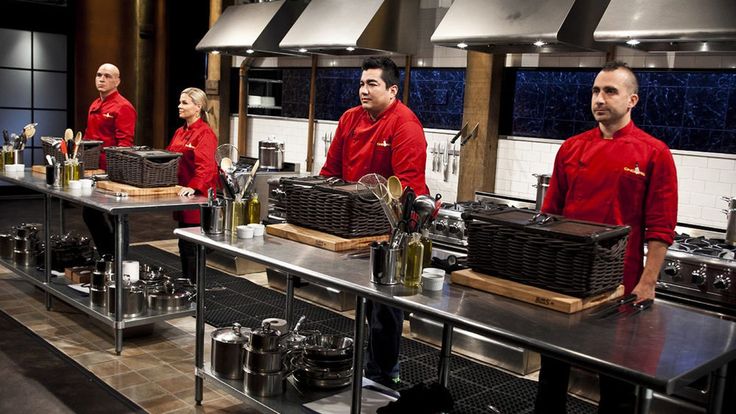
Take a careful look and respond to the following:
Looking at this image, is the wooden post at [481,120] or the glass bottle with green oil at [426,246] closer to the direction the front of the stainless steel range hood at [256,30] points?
the glass bottle with green oil

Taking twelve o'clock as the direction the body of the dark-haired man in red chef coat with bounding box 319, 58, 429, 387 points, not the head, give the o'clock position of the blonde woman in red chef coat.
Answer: The blonde woman in red chef coat is roughly at 3 o'clock from the dark-haired man in red chef coat.

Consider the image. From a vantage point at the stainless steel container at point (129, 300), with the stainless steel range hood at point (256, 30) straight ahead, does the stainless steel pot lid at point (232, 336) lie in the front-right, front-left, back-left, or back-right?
back-right

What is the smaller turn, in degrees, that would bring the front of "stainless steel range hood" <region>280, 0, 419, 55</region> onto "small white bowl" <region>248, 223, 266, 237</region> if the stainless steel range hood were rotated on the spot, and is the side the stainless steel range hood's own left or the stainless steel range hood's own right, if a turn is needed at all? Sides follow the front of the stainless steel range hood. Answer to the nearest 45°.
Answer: approximately 45° to the stainless steel range hood's own left
